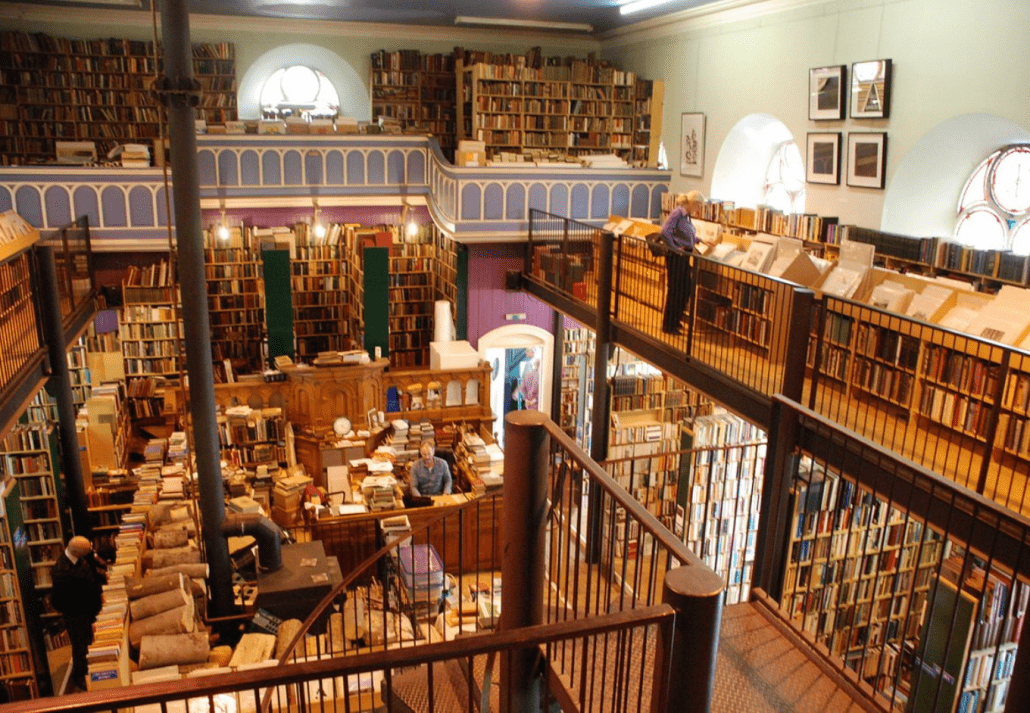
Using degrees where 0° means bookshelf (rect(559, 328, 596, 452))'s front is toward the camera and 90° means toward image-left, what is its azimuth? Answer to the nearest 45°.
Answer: approximately 45°

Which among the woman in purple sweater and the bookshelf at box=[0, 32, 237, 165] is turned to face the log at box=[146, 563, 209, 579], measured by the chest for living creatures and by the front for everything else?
the bookshelf

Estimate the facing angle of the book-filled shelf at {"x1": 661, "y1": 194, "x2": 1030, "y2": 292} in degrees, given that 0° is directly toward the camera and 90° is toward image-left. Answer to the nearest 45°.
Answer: approximately 45°

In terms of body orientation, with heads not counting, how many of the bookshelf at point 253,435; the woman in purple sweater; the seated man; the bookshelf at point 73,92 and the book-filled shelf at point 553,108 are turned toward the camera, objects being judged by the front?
4

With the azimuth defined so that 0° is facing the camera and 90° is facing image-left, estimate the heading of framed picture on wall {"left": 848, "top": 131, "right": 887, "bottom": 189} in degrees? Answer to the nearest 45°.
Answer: approximately 45°

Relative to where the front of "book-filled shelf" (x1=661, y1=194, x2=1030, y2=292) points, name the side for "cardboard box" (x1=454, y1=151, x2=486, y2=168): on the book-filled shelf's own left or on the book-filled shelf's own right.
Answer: on the book-filled shelf's own right

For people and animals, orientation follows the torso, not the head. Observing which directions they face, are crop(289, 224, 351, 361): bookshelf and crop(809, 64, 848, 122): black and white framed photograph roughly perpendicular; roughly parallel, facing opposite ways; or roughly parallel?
roughly perpendicular

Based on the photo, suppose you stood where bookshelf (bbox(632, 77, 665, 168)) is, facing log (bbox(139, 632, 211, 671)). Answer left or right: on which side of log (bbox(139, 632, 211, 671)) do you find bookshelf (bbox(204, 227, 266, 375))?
right

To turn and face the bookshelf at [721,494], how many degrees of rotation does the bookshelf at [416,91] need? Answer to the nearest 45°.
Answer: approximately 45° to its left

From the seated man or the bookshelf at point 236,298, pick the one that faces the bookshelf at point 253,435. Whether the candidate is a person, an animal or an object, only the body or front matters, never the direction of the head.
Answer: the bookshelf at point 236,298

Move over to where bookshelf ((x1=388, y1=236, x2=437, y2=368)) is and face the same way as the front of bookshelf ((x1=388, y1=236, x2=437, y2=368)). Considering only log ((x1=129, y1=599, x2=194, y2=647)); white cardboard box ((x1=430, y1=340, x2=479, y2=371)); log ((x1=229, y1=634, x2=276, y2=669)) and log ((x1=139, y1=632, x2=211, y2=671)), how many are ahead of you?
4
